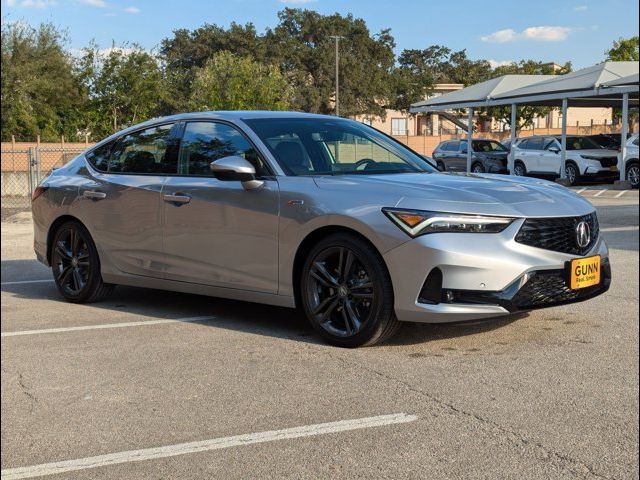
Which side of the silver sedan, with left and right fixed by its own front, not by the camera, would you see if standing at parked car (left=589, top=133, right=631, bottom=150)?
left

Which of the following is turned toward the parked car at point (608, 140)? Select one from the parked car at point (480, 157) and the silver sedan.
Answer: the parked car at point (480, 157)

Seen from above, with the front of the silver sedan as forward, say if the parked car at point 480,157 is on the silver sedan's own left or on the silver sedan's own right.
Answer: on the silver sedan's own left

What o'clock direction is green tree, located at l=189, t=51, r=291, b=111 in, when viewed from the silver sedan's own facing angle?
The green tree is roughly at 7 o'clock from the silver sedan.

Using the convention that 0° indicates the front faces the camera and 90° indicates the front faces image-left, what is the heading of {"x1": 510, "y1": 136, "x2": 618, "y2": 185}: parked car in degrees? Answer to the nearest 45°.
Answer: approximately 315°

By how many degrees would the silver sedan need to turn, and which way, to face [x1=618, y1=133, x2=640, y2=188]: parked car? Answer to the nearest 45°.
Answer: approximately 90° to its left

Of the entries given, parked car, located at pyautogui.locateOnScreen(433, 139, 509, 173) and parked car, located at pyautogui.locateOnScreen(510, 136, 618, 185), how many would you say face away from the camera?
0

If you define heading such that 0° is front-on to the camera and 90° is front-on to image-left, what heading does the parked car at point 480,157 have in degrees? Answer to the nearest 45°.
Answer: approximately 315°

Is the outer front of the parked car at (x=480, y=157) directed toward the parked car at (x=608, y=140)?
yes

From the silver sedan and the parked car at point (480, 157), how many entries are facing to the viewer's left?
0
